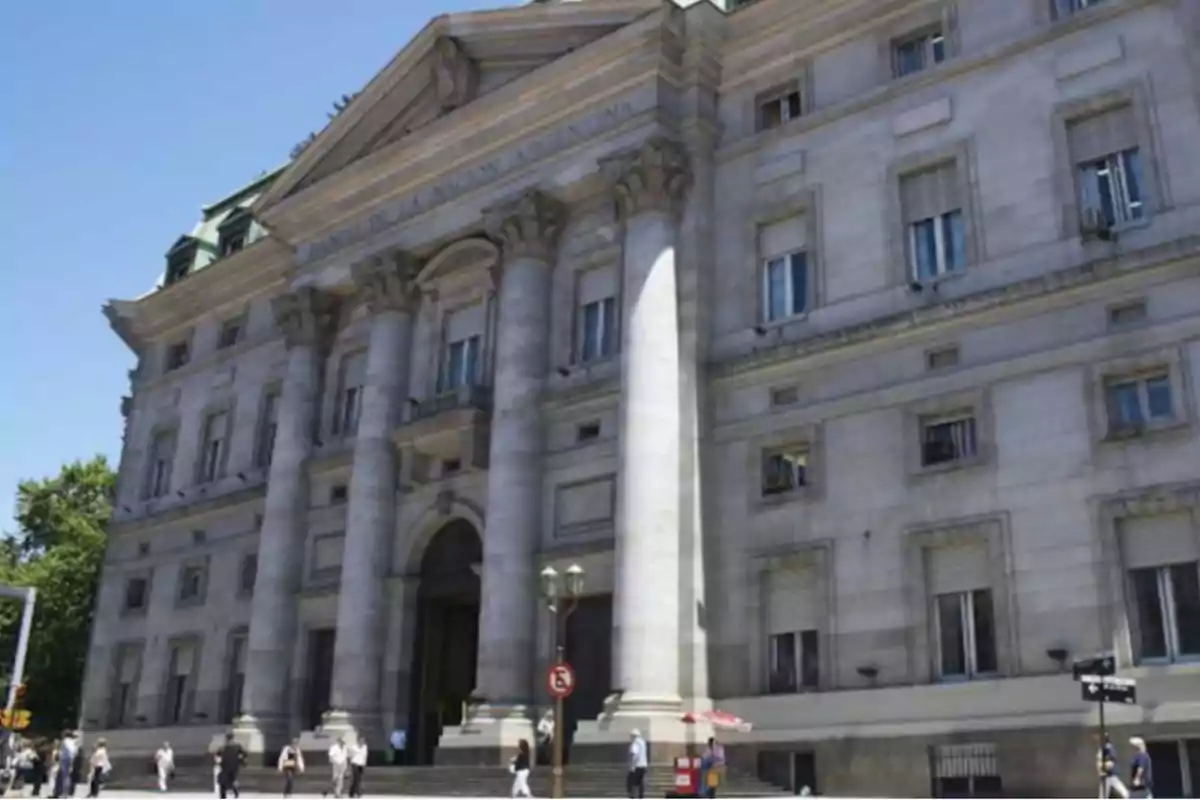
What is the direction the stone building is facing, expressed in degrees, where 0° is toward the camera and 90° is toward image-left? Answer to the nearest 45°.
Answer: approximately 45°

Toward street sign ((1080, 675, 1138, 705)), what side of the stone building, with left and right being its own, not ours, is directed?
left

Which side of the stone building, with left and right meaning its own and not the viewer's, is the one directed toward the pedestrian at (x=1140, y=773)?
left

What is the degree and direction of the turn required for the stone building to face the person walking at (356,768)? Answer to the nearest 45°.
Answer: approximately 45° to its right
